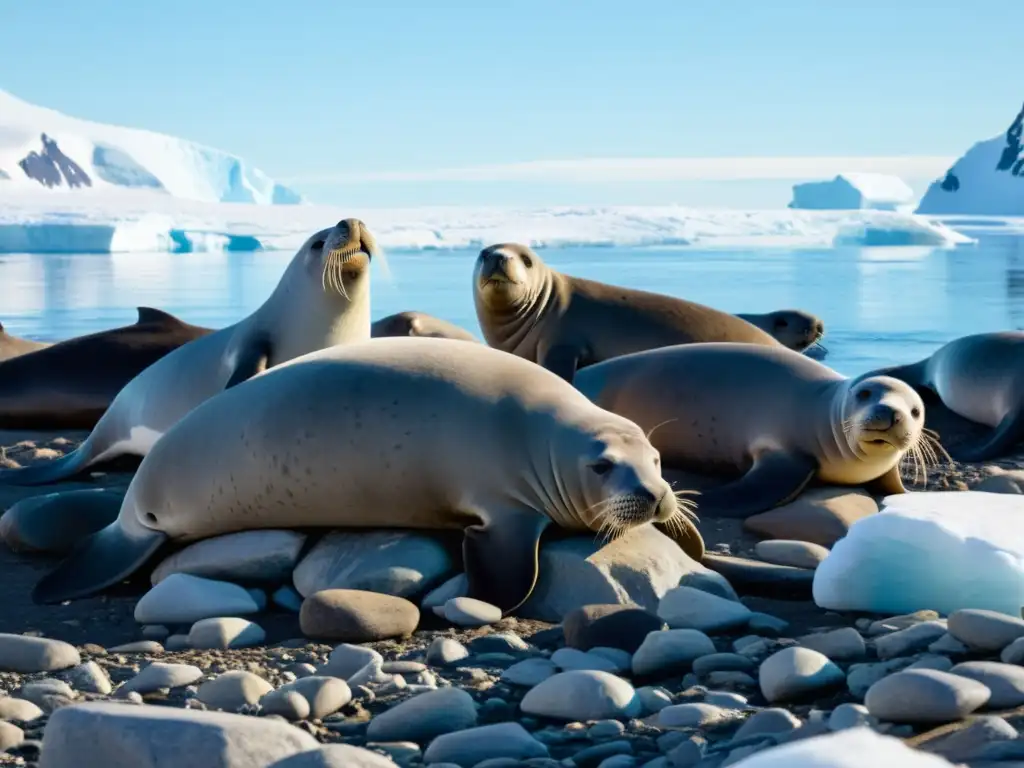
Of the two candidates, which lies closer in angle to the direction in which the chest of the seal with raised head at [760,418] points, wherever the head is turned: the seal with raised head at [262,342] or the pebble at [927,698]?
the pebble

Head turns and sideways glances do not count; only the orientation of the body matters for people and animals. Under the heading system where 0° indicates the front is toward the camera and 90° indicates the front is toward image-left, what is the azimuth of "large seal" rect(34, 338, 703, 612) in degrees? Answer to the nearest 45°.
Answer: approximately 270°

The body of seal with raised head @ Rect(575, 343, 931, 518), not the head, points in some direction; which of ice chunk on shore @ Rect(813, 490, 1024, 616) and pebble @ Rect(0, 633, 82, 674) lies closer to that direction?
the ice chunk on shore

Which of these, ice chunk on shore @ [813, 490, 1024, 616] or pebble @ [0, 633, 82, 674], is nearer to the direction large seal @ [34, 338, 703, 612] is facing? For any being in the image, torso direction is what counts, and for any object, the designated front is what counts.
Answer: the ice chunk on shore

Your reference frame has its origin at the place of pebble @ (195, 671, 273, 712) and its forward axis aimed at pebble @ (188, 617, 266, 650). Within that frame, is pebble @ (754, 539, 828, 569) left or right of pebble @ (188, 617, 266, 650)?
right

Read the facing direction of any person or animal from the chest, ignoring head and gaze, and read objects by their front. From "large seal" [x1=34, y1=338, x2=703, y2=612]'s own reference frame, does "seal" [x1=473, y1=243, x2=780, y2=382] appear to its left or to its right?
on its left

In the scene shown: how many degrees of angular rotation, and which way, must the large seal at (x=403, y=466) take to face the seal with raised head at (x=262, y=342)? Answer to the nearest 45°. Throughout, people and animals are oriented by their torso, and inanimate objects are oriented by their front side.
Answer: approximately 90° to its left

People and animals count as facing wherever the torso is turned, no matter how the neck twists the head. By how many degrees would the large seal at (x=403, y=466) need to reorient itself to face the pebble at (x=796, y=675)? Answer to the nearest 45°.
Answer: approximately 45° to its right

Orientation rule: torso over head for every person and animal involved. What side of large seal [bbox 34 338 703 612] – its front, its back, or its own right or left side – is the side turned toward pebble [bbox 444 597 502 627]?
right

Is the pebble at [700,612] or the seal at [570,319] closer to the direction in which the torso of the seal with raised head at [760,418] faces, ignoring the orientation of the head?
the pebble

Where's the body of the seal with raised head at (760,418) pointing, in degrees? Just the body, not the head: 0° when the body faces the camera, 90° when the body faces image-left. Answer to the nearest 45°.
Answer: approximately 315°

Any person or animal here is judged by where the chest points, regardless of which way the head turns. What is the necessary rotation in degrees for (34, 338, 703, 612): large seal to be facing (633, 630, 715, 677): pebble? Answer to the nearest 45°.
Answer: approximately 45° to its right

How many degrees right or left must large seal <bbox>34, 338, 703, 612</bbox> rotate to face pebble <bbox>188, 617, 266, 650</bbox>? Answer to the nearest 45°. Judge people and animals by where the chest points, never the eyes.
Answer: approximately 135° to its right

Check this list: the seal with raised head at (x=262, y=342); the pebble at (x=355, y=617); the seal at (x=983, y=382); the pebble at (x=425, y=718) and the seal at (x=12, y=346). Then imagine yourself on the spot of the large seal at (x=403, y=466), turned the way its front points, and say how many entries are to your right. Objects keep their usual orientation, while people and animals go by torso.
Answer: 2

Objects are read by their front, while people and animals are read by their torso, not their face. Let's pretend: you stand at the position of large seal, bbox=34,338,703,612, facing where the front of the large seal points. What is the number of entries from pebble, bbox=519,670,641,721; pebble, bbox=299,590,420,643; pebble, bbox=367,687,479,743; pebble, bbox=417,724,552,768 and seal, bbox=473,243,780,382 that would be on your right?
4
